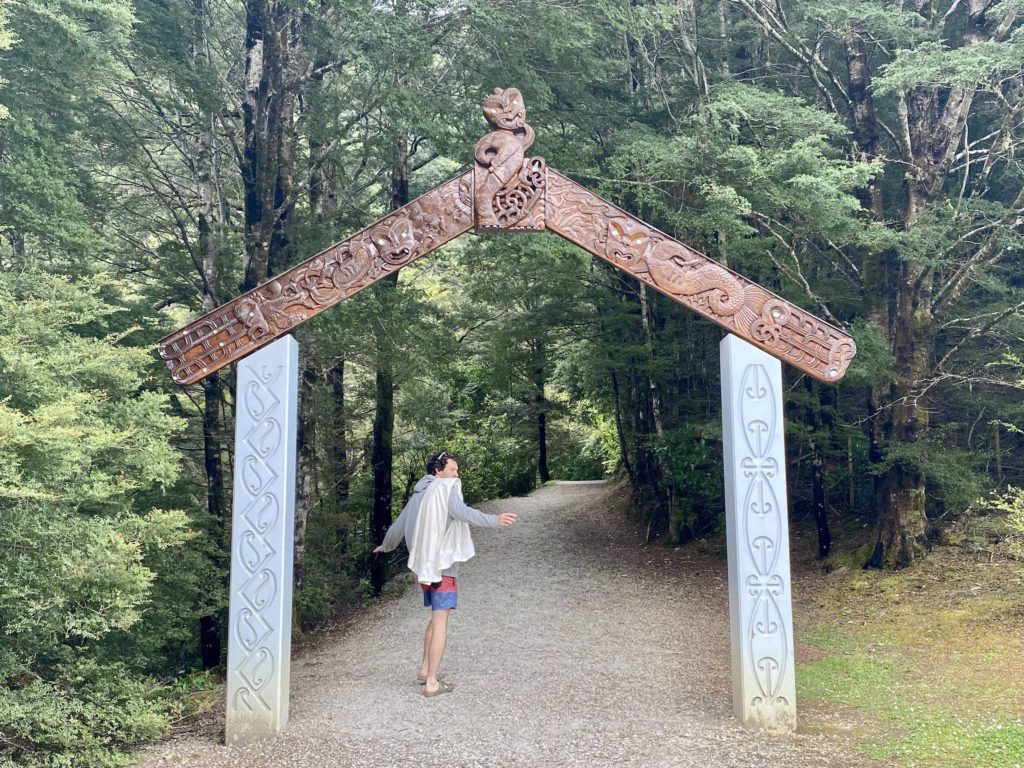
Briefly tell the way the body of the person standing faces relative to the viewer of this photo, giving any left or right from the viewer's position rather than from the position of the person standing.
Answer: facing away from the viewer and to the right of the viewer
